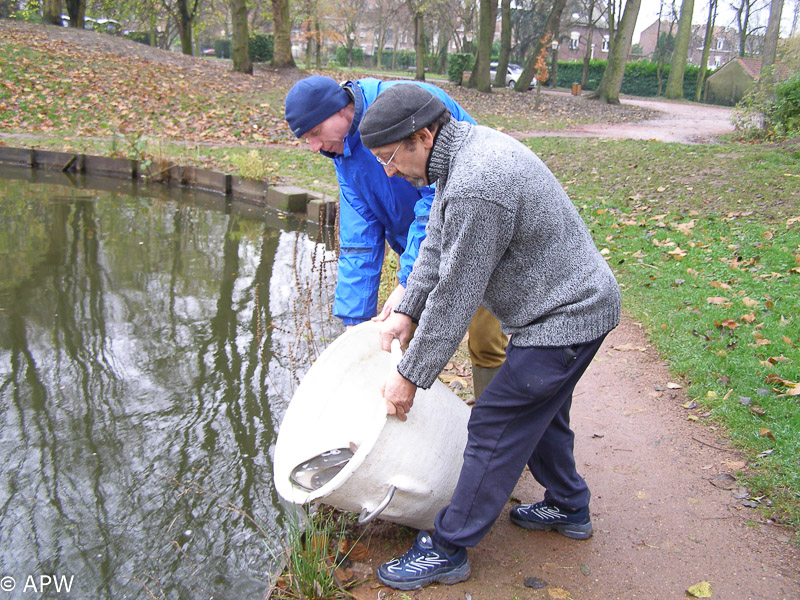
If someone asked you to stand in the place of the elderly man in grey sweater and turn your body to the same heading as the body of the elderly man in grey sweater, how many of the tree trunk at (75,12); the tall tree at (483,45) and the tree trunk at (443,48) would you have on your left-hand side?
0

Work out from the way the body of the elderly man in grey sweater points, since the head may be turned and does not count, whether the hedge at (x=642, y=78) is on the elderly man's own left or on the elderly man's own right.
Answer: on the elderly man's own right

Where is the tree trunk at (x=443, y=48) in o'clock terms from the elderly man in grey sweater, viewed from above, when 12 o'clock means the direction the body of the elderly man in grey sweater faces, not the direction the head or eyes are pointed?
The tree trunk is roughly at 3 o'clock from the elderly man in grey sweater.

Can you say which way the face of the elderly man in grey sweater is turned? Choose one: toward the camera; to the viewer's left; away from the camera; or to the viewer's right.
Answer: to the viewer's left

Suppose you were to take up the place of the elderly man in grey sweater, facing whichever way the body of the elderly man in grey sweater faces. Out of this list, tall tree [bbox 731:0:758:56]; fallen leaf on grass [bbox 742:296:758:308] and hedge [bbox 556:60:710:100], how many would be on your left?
0

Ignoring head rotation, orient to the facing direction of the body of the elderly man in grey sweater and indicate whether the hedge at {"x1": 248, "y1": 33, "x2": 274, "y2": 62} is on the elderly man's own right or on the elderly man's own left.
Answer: on the elderly man's own right

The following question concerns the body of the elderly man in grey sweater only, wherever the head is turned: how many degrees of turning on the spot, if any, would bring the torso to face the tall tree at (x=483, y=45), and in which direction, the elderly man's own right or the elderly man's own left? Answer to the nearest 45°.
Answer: approximately 90° to the elderly man's own right

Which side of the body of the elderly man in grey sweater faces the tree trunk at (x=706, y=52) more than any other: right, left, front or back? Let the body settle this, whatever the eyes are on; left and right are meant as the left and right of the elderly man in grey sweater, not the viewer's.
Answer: right

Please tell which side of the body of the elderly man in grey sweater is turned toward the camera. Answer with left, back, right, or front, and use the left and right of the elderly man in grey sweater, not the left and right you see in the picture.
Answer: left

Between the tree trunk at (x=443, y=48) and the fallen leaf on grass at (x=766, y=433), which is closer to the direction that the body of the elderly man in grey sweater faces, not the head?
the tree trunk

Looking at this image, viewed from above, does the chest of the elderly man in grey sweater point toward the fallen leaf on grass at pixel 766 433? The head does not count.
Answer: no

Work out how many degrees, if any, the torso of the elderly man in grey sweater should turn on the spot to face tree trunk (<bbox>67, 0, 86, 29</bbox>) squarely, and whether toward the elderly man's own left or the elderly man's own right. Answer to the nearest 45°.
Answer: approximately 45° to the elderly man's own right

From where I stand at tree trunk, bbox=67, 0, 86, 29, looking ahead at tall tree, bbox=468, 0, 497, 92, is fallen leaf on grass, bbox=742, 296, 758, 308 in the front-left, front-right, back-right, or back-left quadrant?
front-right

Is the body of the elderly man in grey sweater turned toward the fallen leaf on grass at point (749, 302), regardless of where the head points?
no

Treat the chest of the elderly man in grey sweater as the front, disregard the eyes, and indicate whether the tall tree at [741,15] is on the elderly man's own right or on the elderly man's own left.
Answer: on the elderly man's own right

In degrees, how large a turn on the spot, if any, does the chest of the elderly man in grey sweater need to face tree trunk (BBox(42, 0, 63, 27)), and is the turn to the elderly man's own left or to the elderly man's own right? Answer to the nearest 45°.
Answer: approximately 45° to the elderly man's own right

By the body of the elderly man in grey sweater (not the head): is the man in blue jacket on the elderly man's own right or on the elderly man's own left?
on the elderly man's own right
